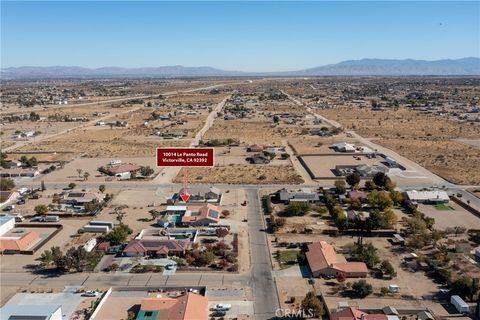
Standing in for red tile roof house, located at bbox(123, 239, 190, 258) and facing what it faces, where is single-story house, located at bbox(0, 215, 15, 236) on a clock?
The single-story house is roughly at 4 o'clock from the red tile roof house.

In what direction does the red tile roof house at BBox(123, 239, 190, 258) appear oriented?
toward the camera

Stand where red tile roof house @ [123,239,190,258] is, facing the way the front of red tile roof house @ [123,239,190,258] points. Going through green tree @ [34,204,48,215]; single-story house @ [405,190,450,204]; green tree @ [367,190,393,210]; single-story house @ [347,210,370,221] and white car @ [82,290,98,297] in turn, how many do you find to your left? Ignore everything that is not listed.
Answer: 3

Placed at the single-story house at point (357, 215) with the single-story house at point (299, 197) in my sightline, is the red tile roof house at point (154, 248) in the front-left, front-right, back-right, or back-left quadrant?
front-left

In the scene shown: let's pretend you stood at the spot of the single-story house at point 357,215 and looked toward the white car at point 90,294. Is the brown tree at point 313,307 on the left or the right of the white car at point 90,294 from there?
left

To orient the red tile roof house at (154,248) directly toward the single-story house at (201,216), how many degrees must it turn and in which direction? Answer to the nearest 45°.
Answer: approximately 135° to its left

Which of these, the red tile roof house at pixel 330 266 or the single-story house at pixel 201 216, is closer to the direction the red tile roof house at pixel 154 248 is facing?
the red tile roof house

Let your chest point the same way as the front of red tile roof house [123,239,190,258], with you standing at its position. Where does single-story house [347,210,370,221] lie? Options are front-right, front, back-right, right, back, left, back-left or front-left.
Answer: left

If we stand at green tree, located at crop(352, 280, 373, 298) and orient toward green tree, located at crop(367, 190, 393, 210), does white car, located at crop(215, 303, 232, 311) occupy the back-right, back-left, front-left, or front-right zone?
back-left

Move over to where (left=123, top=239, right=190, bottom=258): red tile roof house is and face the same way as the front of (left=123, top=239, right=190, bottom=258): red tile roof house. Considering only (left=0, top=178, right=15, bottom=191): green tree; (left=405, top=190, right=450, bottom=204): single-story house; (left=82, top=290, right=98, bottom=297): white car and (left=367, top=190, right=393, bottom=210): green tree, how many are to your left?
2

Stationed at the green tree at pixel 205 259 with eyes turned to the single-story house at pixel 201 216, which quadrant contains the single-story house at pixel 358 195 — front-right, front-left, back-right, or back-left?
front-right

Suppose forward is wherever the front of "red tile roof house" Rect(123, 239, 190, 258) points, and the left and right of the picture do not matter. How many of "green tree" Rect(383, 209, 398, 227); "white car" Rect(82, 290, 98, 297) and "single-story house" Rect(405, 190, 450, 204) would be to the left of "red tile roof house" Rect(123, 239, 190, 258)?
2

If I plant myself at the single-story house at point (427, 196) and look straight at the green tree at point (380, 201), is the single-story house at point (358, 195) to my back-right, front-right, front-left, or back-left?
front-right

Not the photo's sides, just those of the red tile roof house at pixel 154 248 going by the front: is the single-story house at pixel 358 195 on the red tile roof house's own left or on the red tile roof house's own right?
on the red tile roof house's own left

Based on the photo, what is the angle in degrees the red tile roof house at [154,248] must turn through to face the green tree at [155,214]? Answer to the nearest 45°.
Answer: approximately 180°

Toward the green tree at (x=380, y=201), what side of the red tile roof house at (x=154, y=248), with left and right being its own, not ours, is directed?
left

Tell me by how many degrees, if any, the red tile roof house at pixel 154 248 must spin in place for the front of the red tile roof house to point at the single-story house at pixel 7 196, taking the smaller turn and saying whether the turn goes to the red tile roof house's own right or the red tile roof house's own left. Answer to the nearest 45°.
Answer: approximately 135° to the red tile roof house's own right

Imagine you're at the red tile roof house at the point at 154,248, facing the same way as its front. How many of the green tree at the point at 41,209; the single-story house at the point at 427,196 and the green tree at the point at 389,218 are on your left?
2

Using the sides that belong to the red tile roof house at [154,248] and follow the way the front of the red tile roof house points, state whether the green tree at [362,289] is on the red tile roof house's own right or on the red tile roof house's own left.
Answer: on the red tile roof house's own left
